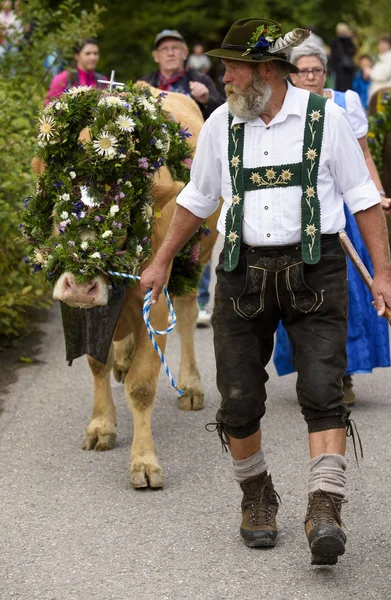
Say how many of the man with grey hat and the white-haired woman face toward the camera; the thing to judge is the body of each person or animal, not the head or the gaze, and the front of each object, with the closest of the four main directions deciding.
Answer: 2

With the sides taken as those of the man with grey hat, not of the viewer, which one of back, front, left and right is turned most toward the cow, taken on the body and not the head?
front

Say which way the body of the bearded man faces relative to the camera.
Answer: toward the camera

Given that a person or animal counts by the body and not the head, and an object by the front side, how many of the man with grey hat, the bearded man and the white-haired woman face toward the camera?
3

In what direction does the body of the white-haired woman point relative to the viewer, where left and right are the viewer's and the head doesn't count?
facing the viewer

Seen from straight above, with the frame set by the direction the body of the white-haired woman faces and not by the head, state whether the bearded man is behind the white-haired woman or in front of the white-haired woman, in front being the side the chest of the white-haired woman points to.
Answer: in front

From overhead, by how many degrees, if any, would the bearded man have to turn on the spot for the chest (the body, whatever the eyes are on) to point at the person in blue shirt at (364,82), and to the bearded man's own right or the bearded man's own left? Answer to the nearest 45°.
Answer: approximately 180°

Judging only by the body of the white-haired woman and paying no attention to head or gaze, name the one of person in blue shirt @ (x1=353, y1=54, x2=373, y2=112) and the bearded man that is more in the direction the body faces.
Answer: the bearded man
